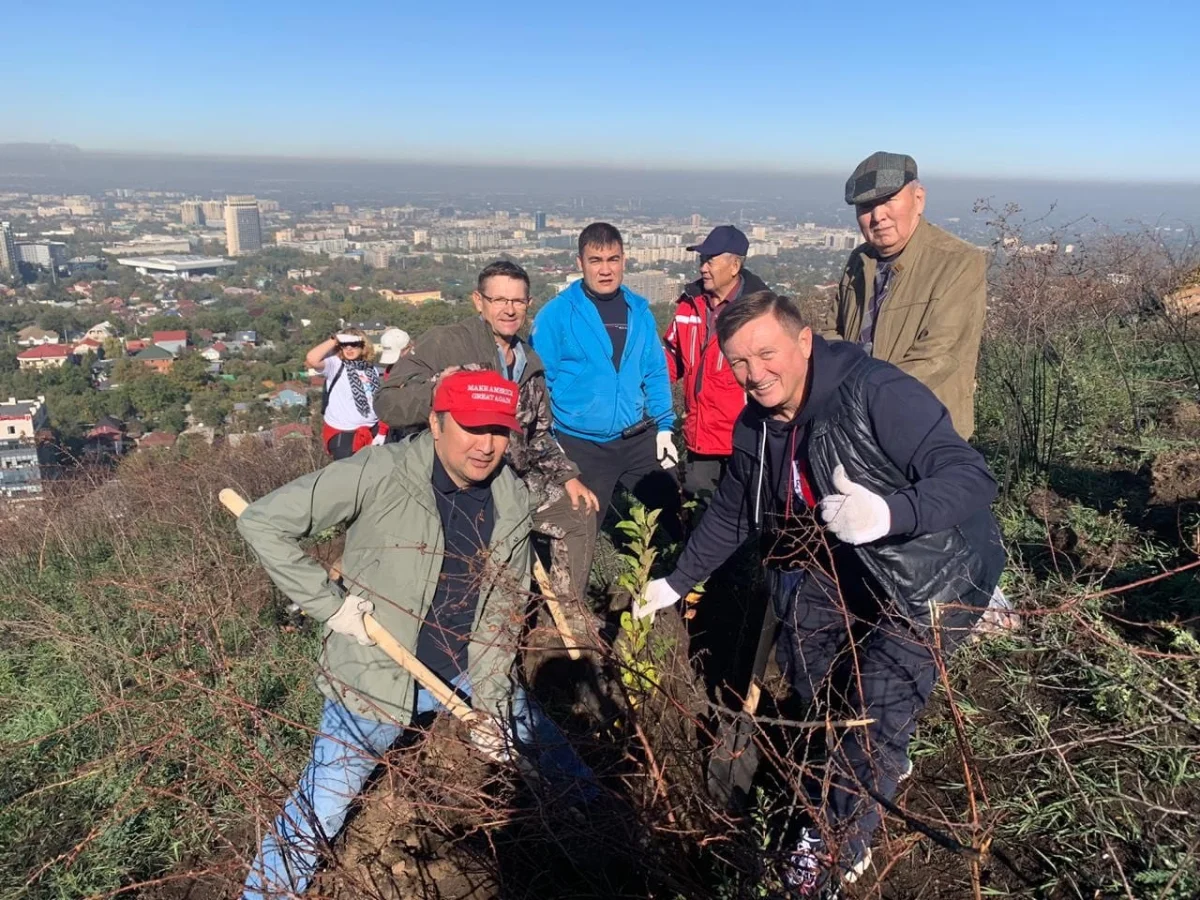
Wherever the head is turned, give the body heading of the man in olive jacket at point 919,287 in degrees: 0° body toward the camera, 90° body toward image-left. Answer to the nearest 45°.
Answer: approximately 45°

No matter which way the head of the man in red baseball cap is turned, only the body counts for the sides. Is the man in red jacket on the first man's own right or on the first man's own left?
on the first man's own left

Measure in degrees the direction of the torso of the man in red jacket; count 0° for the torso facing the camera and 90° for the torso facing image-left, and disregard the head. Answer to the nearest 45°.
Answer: approximately 45°

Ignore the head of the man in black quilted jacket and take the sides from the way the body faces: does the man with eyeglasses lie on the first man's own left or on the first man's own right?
on the first man's own right

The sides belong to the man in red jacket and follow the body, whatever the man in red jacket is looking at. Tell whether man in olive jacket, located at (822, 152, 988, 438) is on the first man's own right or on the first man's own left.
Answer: on the first man's own left
